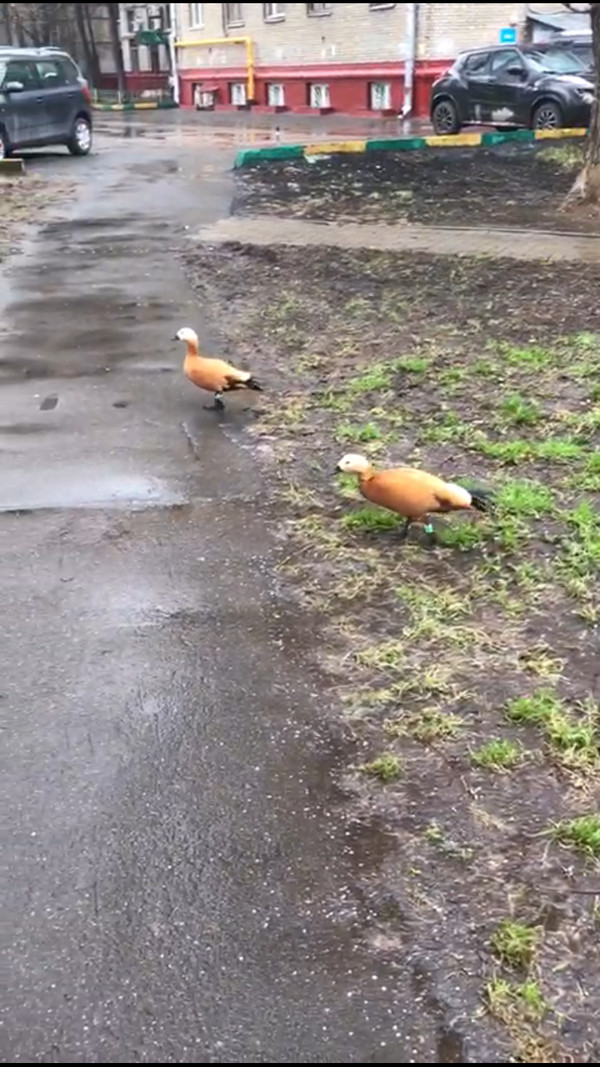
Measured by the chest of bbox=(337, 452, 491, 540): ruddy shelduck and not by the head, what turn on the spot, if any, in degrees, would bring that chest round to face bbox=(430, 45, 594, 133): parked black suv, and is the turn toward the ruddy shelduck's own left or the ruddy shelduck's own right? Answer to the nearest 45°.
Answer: approximately 90° to the ruddy shelduck's own right

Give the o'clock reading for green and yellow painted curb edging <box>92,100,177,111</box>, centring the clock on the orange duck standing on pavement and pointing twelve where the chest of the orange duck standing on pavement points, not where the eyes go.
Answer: The green and yellow painted curb edging is roughly at 3 o'clock from the orange duck standing on pavement.

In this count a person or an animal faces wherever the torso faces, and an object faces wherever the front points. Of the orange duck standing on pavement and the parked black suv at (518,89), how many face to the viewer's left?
1

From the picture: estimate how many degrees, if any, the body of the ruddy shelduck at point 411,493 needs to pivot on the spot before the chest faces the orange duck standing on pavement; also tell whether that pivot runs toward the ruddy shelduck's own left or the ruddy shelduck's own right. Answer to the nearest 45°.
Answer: approximately 45° to the ruddy shelduck's own right

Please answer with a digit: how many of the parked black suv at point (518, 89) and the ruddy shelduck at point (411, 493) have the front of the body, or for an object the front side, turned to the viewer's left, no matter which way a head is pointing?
1

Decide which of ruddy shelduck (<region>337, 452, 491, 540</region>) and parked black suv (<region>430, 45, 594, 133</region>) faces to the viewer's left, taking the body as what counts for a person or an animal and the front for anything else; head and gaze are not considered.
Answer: the ruddy shelduck

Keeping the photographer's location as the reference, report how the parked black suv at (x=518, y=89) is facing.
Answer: facing the viewer and to the right of the viewer

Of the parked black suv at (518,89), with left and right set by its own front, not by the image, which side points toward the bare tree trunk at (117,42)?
back

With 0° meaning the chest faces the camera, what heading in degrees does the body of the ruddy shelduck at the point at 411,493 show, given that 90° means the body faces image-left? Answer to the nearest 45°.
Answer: approximately 90°

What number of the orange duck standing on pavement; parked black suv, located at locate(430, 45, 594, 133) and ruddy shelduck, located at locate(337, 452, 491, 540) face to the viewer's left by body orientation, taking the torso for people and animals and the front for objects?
2

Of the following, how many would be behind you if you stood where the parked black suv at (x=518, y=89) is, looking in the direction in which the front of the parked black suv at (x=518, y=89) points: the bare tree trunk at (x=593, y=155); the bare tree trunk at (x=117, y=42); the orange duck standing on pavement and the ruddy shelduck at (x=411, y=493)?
1

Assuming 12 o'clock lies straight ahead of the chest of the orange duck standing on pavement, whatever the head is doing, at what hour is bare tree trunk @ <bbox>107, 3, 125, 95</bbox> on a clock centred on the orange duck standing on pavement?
The bare tree trunk is roughly at 3 o'clock from the orange duck standing on pavement.

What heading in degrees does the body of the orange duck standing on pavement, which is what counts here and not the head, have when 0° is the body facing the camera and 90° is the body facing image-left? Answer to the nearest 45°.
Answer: approximately 90°

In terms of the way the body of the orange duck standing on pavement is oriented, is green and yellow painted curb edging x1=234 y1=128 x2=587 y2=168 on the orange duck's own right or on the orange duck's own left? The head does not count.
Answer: on the orange duck's own right

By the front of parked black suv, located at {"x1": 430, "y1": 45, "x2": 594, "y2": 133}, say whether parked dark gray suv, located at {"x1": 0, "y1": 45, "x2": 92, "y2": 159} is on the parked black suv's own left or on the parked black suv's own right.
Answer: on the parked black suv's own right

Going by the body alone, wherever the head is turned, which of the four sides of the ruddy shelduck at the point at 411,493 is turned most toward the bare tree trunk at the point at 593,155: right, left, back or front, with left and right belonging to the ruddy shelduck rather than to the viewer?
right
